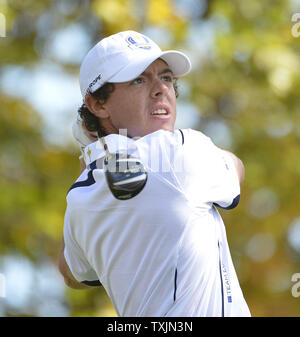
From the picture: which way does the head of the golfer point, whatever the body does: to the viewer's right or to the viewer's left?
to the viewer's right

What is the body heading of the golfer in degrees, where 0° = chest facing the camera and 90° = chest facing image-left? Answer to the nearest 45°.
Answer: approximately 225°
